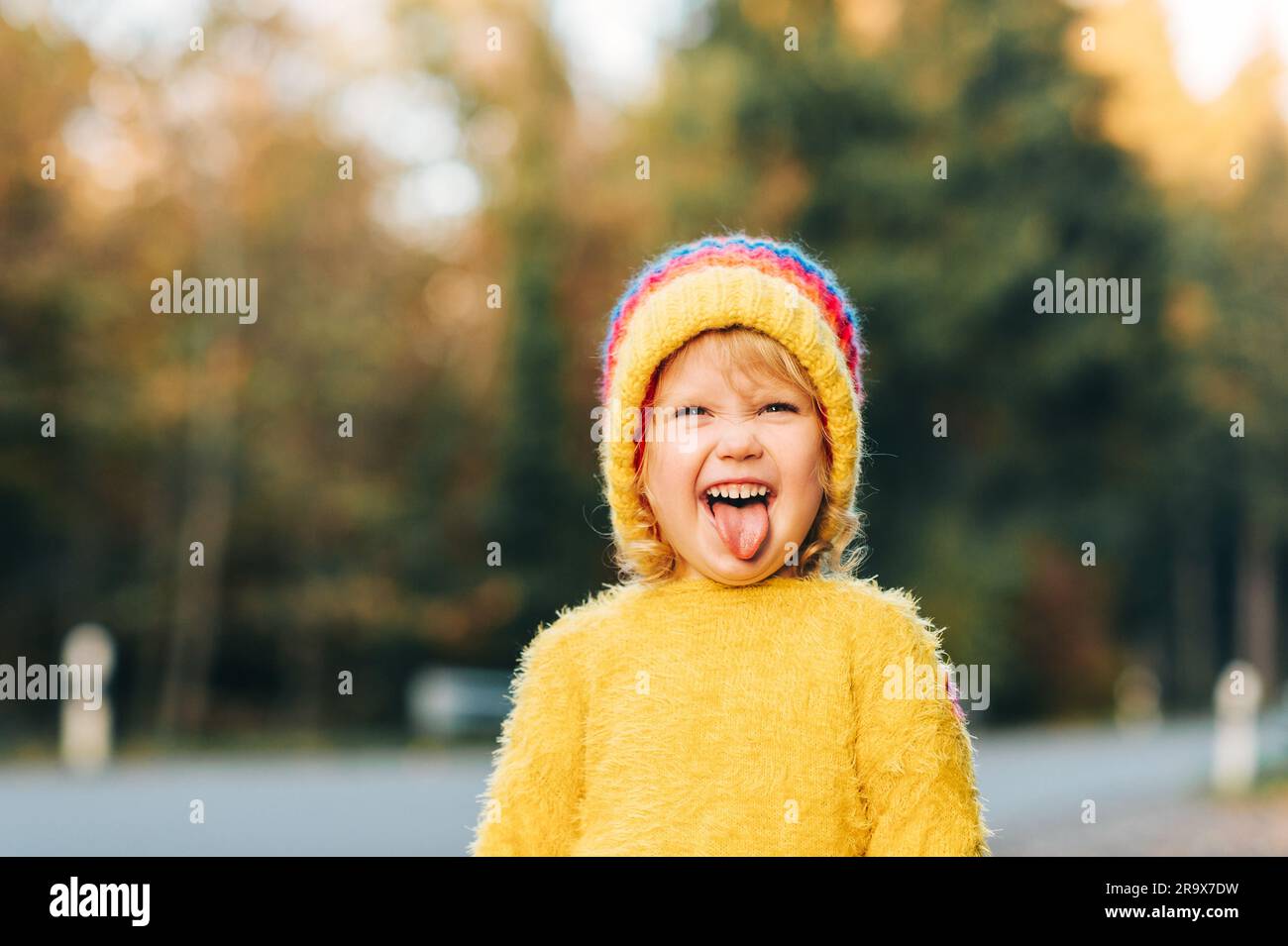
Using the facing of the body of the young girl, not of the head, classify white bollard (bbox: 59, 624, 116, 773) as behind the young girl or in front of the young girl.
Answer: behind

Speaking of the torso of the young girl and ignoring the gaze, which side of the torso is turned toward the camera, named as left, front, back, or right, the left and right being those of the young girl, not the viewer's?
front

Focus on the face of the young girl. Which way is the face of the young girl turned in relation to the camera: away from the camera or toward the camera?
toward the camera
